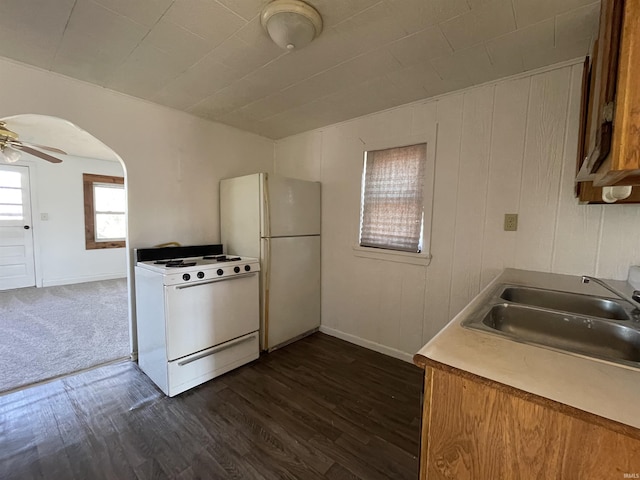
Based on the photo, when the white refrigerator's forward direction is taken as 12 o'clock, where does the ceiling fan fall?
The ceiling fan is roughly at 5 o'clock from the white refrigerator.

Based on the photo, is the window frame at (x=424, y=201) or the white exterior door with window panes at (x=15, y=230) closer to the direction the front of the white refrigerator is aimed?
the window frame

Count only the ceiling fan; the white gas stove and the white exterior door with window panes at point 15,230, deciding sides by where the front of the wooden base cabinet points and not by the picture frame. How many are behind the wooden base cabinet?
0

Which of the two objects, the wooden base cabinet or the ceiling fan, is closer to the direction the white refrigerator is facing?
the wooden base cabinet

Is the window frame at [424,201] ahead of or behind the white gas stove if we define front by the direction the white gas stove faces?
ahead

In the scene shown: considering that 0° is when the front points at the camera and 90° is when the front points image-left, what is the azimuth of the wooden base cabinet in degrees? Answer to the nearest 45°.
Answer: approximately 90°

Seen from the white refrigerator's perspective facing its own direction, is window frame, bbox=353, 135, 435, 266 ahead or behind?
ahead

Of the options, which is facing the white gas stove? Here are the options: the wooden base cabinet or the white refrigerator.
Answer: the wooden base cabinet

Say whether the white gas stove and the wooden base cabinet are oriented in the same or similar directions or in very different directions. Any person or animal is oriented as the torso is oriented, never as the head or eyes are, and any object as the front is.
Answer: very different directions

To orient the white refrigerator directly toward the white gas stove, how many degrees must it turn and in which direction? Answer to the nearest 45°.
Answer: approximately 90° to its right

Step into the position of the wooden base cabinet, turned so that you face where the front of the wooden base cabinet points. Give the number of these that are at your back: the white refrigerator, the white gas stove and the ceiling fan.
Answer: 0

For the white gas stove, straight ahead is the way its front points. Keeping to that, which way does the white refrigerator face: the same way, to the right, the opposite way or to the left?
the same way

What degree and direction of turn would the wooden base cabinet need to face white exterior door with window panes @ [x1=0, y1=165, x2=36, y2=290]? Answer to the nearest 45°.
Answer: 0° — it already faces it

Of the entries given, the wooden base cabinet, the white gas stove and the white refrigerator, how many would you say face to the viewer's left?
1

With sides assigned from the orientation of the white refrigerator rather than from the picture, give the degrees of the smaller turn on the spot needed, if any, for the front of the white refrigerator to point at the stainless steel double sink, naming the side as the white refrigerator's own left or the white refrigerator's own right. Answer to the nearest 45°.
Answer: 0° — it already faces it

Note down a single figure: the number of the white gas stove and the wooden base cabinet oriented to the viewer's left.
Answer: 1
